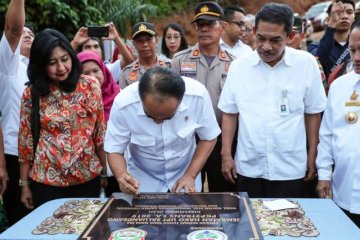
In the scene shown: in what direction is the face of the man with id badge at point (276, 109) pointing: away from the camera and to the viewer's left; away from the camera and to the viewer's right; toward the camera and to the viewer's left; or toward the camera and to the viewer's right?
toward the camera and to the viewer's left

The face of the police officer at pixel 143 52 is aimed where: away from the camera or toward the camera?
toward the camera

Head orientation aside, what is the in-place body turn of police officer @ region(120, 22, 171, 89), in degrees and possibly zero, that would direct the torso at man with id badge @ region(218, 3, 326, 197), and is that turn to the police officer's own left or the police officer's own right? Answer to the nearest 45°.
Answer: approximately 45° to the police officer's own left

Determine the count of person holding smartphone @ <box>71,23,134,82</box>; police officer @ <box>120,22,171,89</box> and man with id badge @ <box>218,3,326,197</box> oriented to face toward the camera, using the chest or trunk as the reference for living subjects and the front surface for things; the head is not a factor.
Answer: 3

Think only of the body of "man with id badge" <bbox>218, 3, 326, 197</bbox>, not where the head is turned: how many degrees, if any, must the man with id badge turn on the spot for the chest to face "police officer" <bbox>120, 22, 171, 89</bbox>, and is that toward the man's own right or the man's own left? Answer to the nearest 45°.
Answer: approximately 135° to the man's own right

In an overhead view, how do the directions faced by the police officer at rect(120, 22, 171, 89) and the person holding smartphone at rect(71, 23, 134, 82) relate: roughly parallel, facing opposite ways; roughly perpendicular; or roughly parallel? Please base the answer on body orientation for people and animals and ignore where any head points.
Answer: roughly parallel

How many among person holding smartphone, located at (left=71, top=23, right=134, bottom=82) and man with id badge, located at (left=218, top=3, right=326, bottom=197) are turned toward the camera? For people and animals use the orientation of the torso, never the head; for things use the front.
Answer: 2

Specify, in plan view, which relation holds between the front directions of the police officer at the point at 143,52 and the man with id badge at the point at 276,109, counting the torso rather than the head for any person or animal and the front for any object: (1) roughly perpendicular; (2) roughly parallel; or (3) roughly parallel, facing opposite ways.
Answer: roughly parallel

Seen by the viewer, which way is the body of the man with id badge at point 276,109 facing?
toward the camera

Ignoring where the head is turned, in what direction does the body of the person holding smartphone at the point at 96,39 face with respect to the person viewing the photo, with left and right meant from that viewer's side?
facing the viewer

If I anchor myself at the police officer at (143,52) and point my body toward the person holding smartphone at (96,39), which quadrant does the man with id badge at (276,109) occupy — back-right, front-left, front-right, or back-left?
back-left

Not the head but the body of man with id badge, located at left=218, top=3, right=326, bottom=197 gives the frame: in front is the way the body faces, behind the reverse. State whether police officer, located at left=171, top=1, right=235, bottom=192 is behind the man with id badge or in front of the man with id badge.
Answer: behind

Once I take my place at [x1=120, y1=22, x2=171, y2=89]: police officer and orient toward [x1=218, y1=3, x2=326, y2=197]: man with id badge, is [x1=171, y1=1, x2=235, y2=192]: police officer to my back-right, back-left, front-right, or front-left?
front-left

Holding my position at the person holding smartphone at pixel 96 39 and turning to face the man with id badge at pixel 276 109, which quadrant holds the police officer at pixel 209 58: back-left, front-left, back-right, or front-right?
front-left

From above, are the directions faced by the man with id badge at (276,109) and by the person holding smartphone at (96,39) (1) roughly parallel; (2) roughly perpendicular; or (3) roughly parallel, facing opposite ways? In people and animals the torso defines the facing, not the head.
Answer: roughly parallel
